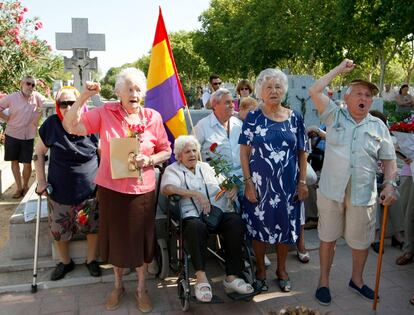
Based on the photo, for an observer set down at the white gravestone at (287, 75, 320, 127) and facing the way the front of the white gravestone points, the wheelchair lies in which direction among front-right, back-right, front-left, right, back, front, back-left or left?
front

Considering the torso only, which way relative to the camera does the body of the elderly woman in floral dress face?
toward the camera

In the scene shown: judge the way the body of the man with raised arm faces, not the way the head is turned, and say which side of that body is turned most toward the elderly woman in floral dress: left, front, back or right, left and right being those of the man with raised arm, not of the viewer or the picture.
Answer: right

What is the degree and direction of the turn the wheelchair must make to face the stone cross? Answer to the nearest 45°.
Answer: approximately 180°

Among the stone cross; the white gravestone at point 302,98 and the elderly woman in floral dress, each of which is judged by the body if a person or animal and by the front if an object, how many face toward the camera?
3

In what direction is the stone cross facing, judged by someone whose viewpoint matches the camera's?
facing the viewer

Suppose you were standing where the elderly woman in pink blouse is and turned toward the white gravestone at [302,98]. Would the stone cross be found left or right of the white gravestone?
left

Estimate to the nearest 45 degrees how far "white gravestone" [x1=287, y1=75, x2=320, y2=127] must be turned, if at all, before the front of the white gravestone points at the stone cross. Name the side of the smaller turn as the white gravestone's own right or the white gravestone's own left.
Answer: approximately 90° to the white gravestone's own right

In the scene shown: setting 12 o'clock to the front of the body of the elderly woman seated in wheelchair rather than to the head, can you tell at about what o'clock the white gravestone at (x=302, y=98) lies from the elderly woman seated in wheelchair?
The white gravestone is roughly at 8 o'clock from the elderly woman seated in wheelchair.

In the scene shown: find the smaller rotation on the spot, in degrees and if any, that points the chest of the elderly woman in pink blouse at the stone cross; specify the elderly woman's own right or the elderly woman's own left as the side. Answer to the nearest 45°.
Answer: approximately 180°

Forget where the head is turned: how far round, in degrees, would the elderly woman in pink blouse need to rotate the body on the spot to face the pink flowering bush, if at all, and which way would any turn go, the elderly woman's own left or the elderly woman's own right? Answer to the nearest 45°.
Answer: approximately 180°

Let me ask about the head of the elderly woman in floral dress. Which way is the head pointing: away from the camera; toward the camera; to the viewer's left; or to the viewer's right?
toward the camera

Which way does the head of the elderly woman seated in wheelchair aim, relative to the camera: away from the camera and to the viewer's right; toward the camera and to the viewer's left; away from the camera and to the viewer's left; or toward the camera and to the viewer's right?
toward the camera and to the viewer's right

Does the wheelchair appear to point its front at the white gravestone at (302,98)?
no

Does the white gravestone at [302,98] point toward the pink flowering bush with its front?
no

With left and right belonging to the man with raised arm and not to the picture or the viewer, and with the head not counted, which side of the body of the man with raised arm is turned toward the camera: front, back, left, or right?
front

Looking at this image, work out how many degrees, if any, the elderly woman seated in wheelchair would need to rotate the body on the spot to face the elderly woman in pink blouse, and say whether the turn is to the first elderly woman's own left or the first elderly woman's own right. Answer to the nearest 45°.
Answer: approximately 135° to the first elderly woman's own right

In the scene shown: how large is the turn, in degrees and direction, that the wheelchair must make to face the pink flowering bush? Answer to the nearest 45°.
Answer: approximately 180°
